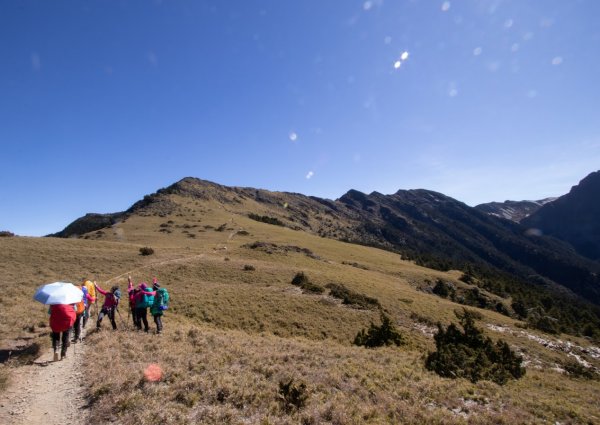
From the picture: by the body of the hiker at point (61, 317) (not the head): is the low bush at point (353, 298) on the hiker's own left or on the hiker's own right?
on the hiker's own right

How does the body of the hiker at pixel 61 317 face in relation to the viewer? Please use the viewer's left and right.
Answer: facing away from the viewer

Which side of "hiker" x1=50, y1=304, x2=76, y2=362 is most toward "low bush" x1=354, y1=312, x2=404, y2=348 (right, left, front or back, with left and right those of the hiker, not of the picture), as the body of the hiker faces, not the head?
right

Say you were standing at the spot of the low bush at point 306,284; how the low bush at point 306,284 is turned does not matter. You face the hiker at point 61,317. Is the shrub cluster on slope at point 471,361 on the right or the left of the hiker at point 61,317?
left

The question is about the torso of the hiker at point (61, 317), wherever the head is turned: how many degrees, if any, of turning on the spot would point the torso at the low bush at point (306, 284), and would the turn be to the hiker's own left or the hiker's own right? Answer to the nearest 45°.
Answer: approximately 45° to the hiker's own right

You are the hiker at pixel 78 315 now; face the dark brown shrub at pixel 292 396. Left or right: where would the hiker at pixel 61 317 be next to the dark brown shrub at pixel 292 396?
right

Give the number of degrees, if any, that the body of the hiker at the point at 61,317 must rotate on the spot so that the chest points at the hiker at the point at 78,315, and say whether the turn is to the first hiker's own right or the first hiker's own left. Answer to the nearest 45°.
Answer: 0° — they already face them

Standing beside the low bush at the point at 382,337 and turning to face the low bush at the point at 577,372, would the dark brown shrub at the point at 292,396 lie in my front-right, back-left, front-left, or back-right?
back-right

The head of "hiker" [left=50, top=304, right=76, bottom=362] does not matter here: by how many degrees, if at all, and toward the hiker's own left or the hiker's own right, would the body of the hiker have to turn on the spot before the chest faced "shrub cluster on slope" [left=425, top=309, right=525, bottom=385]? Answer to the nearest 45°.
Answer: approximately 90° to the hiker's own right

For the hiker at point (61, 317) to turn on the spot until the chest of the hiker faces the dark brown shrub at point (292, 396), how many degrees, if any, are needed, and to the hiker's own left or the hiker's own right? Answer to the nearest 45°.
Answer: approximately 135° to the hiker's own right

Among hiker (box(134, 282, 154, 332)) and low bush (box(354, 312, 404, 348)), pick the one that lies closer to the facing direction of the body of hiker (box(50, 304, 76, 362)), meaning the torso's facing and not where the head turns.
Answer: the hiker

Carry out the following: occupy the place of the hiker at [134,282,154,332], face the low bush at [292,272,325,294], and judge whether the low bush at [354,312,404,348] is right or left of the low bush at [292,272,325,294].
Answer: right
